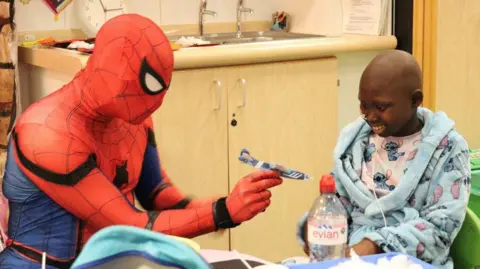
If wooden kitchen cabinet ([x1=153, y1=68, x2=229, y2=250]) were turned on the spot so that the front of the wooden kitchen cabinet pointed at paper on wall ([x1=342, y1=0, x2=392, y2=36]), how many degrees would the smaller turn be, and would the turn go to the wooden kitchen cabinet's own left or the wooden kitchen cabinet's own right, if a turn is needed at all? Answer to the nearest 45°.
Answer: approximately 135° to the wooden kitchen cabinet's own left

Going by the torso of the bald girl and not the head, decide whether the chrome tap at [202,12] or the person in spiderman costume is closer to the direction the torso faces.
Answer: the person in spiderman costume

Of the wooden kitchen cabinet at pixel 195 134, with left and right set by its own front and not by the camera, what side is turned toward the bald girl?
front

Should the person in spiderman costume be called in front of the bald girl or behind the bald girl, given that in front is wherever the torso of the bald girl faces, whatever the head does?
in front

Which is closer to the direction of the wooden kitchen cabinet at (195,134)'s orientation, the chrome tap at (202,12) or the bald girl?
the bald girl

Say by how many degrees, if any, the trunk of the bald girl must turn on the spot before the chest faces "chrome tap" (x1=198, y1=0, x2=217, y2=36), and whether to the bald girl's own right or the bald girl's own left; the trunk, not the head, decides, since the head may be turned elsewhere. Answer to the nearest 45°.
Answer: approximately 90° to the bald girl's own right

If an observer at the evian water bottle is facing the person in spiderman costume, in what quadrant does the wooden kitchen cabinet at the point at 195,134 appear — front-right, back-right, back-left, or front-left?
front-right

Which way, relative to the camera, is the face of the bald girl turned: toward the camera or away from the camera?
toward the camera

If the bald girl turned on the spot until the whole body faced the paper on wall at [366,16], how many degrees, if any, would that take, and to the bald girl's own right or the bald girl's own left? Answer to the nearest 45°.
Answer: approximately 135° to the bald girl's own right

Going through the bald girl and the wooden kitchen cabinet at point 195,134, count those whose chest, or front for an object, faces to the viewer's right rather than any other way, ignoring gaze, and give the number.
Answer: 0

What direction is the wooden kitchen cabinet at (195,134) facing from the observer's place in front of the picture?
facing the viewer

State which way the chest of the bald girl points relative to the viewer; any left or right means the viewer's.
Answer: facing the viewer and to the left of the viewer

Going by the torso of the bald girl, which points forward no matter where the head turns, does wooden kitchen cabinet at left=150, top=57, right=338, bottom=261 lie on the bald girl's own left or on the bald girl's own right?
on the bald girl's own right

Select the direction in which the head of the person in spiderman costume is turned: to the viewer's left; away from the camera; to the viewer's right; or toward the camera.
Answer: to the viewer's right
